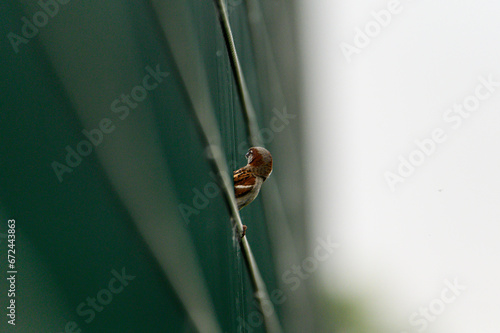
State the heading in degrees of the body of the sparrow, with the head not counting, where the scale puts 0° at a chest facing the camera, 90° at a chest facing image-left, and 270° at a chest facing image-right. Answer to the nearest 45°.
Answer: approximately 270°
